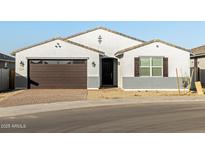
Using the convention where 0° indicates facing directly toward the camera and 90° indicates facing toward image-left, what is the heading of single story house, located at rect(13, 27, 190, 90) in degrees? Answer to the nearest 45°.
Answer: approximately 0°

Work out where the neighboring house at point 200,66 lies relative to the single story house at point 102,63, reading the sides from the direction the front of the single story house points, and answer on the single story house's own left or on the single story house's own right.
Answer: on the single story house's own left
